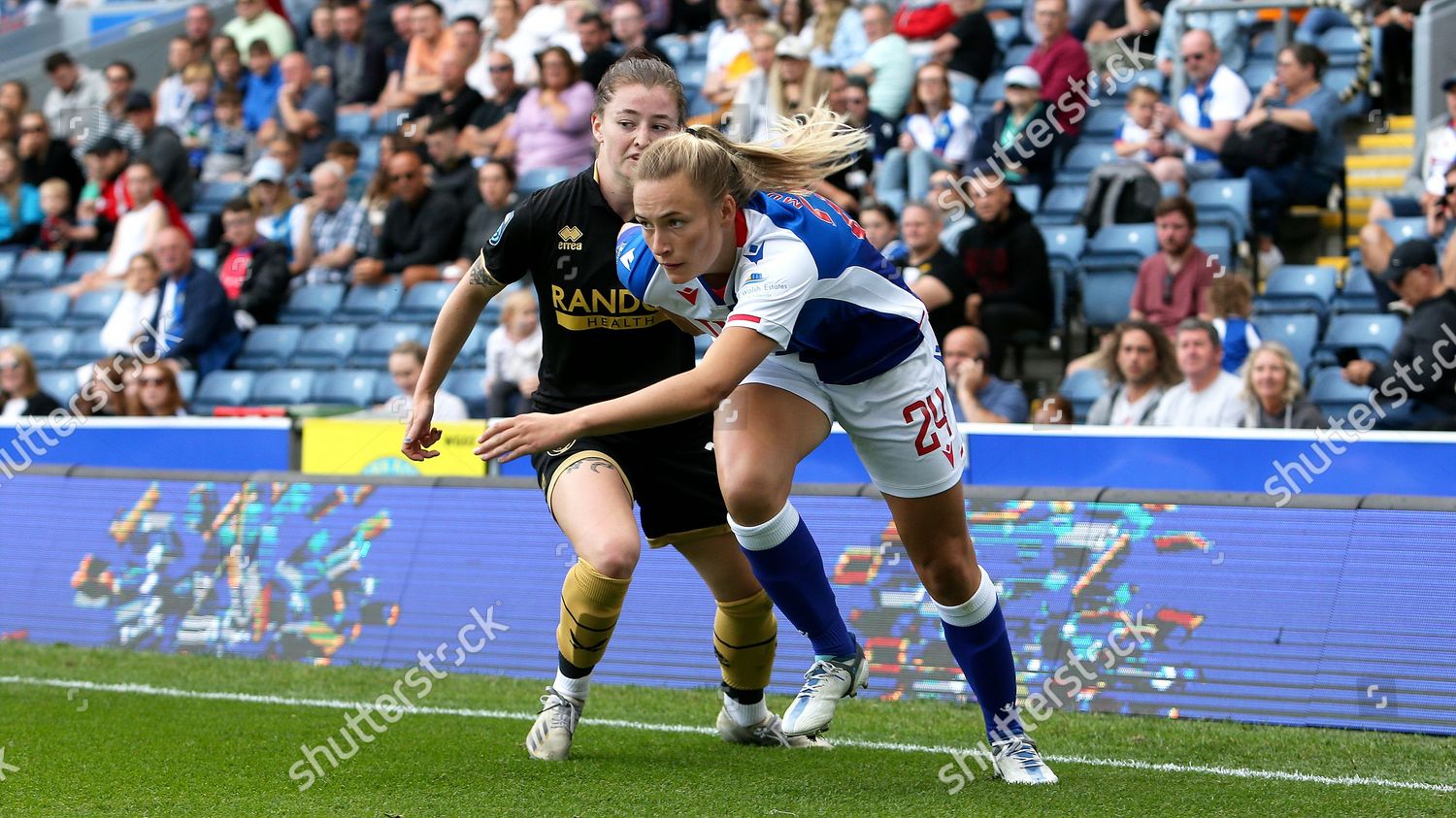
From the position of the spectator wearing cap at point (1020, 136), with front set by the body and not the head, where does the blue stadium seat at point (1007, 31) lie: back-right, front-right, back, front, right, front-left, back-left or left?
back-right

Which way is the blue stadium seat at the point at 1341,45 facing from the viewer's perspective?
toward the camera

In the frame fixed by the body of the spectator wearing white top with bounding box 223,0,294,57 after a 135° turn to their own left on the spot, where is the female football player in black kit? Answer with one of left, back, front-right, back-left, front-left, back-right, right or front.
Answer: right

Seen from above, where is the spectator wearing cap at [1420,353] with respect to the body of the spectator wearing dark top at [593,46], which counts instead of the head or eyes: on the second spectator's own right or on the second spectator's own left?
on the second spectator's own left

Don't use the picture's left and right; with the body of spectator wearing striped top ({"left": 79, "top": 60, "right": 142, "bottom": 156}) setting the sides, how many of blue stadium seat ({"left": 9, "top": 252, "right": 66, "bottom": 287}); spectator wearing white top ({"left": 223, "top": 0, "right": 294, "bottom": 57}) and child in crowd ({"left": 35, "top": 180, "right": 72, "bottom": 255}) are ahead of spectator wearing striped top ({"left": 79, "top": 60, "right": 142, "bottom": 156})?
2

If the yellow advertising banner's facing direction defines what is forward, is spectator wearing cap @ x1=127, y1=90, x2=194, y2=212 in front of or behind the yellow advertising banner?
behind

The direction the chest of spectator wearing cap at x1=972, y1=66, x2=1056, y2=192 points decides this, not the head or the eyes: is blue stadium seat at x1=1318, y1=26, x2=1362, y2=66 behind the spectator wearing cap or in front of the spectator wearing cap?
behind

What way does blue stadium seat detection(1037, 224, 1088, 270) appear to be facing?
toward the camera

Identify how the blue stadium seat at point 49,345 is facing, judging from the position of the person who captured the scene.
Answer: facing the viewer

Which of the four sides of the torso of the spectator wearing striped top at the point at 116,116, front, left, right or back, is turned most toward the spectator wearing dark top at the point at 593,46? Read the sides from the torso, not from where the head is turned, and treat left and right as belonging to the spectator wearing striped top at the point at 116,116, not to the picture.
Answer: left

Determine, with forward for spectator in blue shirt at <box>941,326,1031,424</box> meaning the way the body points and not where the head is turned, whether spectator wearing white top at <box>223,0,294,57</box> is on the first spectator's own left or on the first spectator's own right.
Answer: on the first spectator's own right

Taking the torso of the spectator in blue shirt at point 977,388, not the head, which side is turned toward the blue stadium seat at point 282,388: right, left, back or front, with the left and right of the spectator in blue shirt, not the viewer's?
right

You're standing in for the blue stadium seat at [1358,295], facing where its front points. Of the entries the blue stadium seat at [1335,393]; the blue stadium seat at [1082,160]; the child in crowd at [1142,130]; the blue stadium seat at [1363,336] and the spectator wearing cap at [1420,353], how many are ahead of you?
3

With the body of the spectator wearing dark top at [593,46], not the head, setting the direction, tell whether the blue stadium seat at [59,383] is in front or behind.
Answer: in front
